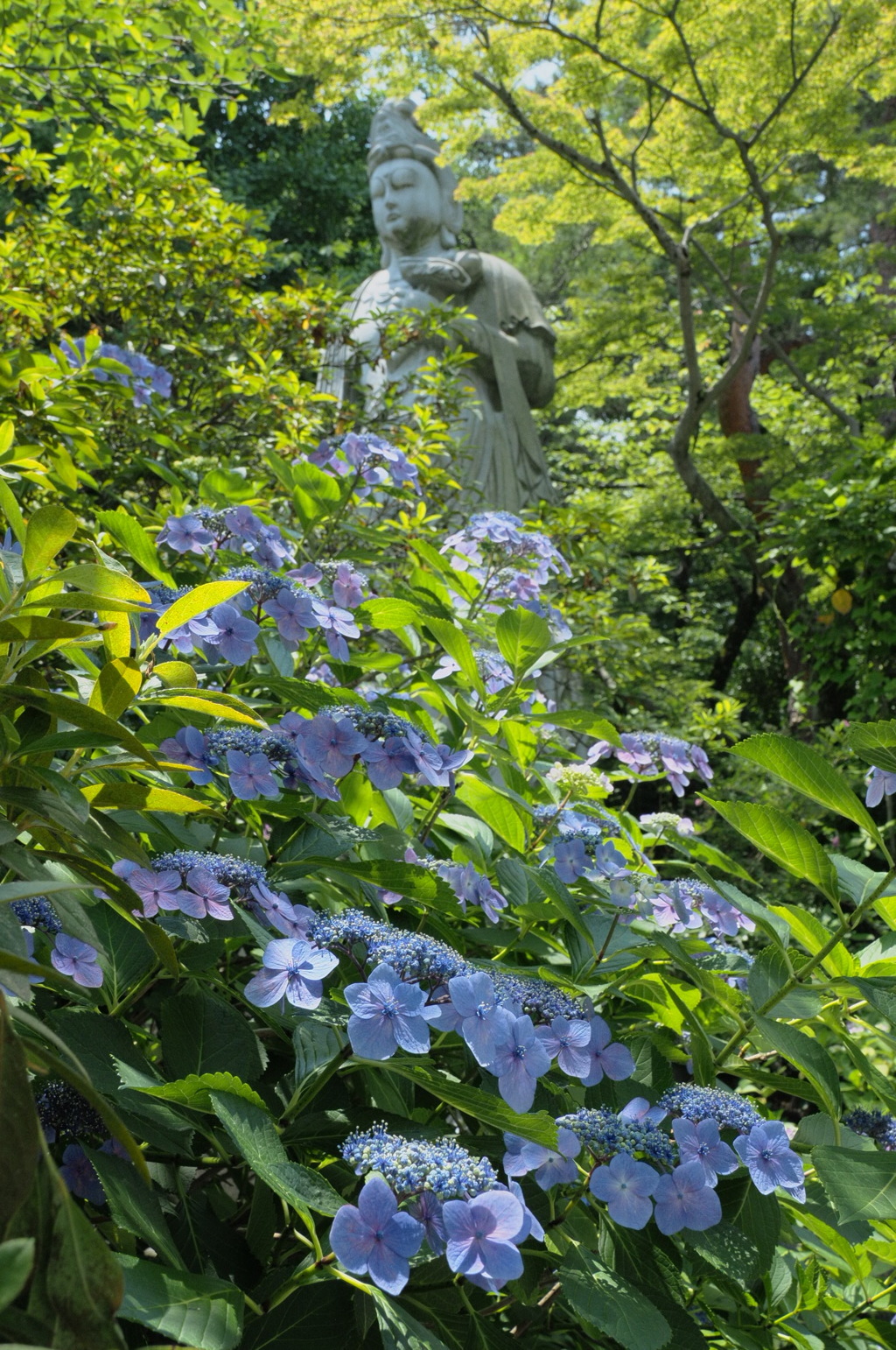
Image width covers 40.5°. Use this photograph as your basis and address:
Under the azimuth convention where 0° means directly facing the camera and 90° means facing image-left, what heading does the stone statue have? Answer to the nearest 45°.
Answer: approximately 45°

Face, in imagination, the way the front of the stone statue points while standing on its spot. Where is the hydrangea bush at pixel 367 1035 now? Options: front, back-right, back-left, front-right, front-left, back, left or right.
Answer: front-left
